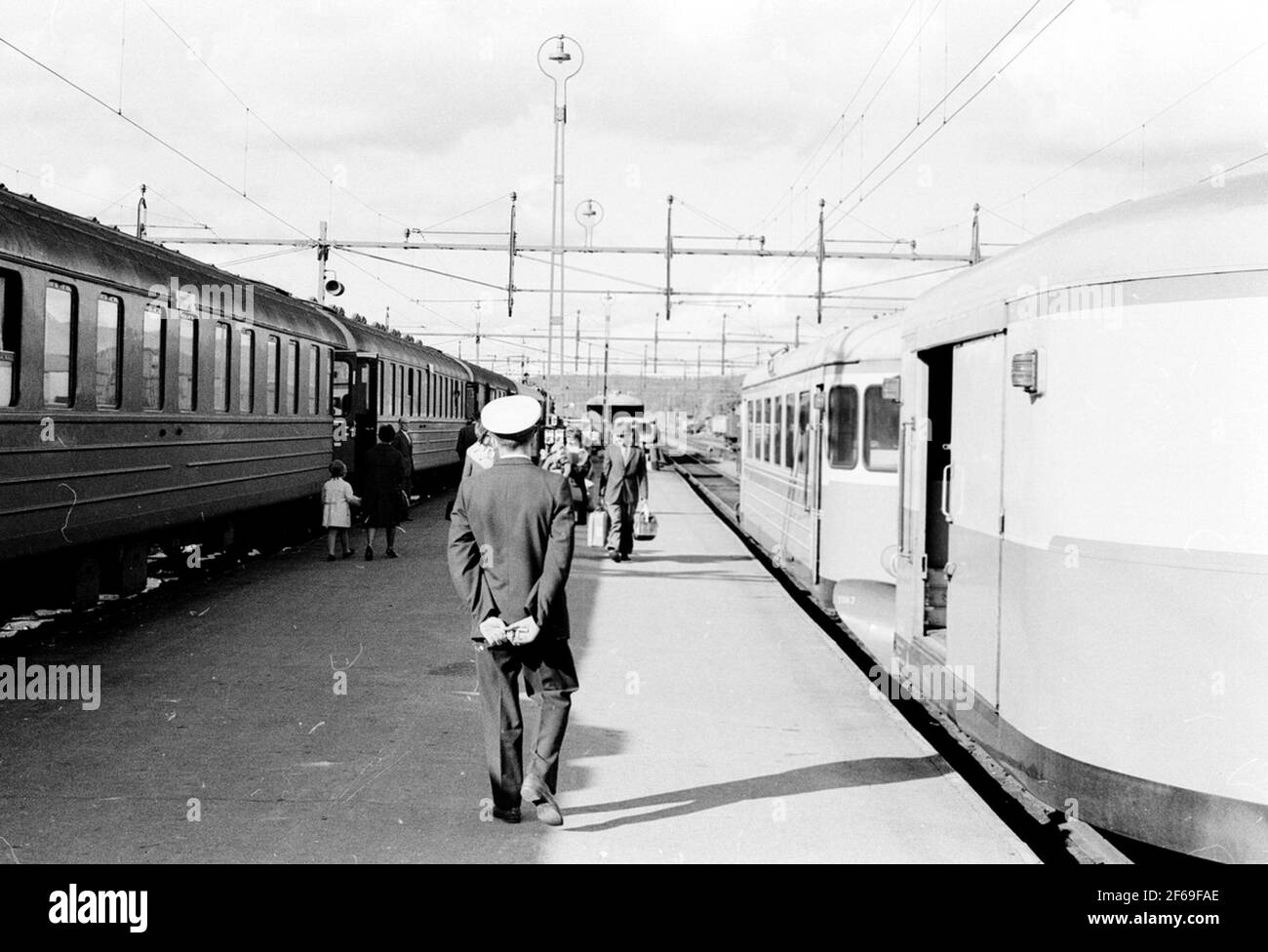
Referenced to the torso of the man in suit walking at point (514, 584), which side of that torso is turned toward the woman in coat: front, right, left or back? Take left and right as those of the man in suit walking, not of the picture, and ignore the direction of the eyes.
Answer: front

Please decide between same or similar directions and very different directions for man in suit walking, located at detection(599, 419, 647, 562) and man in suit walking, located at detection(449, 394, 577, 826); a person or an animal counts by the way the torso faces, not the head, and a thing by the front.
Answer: very different directions

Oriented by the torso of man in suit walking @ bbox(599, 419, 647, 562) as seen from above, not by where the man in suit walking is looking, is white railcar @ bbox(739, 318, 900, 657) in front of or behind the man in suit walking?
in front

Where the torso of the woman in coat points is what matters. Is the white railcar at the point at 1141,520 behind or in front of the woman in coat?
behind

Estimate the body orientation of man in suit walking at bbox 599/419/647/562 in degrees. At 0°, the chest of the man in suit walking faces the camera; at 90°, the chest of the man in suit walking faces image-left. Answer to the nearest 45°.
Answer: approximately 0°

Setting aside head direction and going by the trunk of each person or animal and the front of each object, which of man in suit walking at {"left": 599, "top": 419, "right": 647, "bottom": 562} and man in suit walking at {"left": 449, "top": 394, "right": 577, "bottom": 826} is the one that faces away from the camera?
man in suit walking at {"left": 449, "top": 394, "right": 577, "bottom": 826}

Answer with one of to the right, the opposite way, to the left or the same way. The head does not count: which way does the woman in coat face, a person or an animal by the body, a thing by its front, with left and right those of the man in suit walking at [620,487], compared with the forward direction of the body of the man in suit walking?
the opposite way

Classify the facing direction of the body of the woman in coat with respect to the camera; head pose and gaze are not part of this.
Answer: away from the camera

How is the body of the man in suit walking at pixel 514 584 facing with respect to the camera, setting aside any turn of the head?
away from the camera

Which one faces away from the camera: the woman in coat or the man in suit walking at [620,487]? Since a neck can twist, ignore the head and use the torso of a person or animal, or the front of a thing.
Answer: the woman in coat

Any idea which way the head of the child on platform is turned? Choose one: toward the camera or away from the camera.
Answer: away from the camera

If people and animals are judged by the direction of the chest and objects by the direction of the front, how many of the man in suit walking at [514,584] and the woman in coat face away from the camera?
2

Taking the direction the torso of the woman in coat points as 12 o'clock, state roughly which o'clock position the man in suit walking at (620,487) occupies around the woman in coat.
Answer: The man in suit walking is roughly at 3 o'clock from the woman in coat.

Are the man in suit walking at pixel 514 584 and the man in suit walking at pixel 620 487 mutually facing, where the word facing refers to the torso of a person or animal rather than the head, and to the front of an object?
yes

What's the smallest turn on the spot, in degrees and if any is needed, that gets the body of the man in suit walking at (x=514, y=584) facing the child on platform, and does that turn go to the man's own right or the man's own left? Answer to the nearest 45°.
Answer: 0° — they already face them

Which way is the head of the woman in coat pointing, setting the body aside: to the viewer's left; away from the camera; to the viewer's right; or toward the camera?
away from the camera

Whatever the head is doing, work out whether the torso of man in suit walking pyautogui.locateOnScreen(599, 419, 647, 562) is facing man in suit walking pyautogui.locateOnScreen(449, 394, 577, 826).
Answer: yes

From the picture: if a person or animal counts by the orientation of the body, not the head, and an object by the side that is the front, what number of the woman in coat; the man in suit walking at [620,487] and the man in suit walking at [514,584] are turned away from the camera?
2
